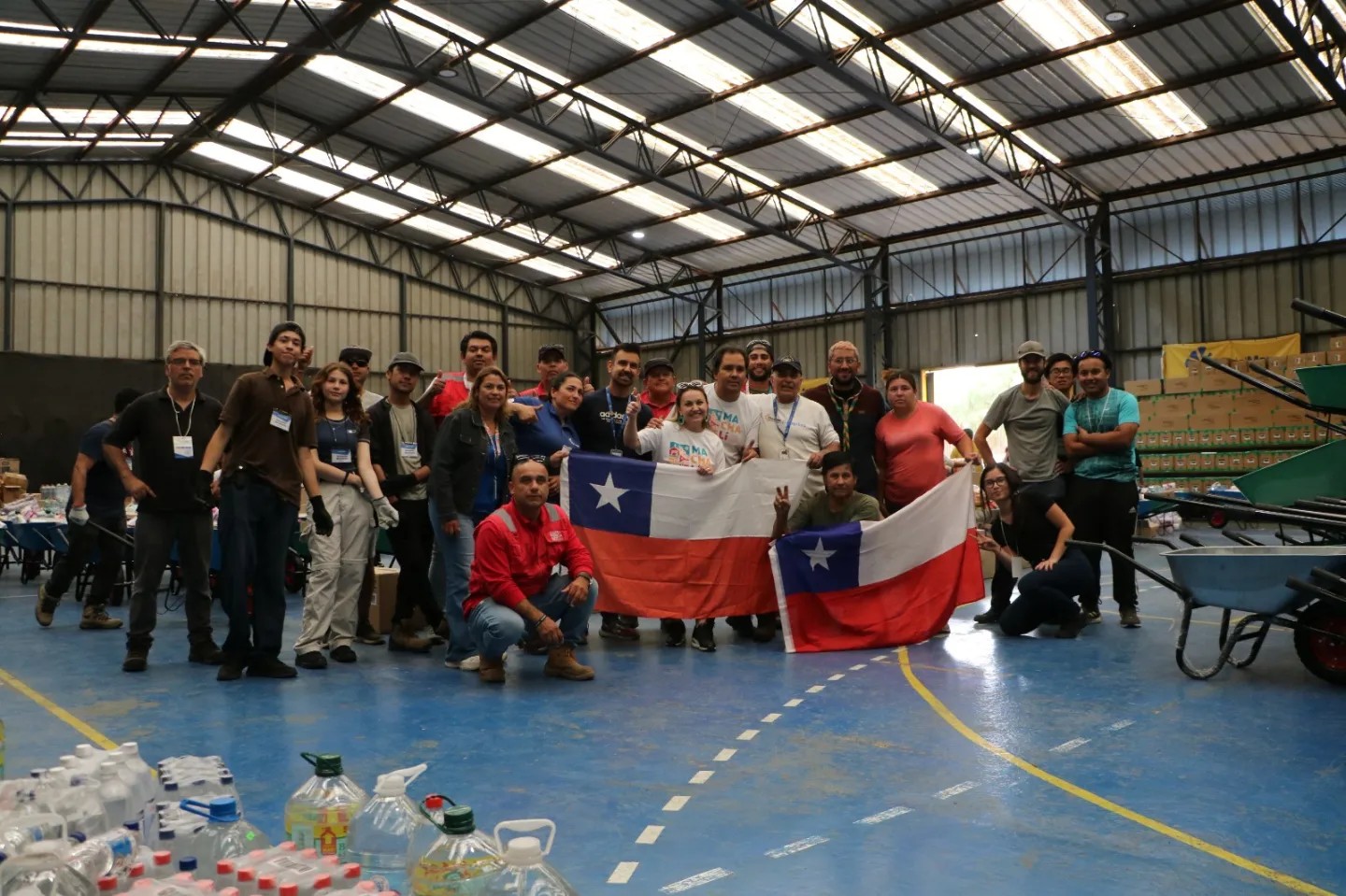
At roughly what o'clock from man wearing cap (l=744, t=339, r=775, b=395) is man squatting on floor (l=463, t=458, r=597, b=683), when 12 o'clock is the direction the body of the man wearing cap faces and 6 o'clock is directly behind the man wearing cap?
The man squatting on floor is roughly at 1 o'clock from the man wearing cap.

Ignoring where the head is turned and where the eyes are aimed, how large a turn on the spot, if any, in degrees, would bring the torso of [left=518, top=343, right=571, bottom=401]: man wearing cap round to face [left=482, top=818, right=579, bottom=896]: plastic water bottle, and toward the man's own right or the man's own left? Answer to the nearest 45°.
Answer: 0° — they already face it

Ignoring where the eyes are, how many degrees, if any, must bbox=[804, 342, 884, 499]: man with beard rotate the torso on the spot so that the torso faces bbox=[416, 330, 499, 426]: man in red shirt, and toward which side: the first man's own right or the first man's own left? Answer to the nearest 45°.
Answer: approximately 90° to the first man's own right

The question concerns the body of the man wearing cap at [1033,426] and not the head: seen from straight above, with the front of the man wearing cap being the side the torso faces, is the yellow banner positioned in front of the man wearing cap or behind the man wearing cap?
behind

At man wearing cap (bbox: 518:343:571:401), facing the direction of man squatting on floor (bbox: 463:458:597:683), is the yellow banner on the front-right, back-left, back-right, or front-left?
back-left

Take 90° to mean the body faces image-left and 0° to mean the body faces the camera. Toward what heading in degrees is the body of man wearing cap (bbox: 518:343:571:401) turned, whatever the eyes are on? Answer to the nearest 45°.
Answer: approximately 0°

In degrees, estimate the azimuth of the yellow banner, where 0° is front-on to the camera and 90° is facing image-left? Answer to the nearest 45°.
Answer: approximately 0°

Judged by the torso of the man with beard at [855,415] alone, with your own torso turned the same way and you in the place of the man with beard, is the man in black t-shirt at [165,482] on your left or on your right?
on your right

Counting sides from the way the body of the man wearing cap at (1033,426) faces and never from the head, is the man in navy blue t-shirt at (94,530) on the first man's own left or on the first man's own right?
on the first man's own right
